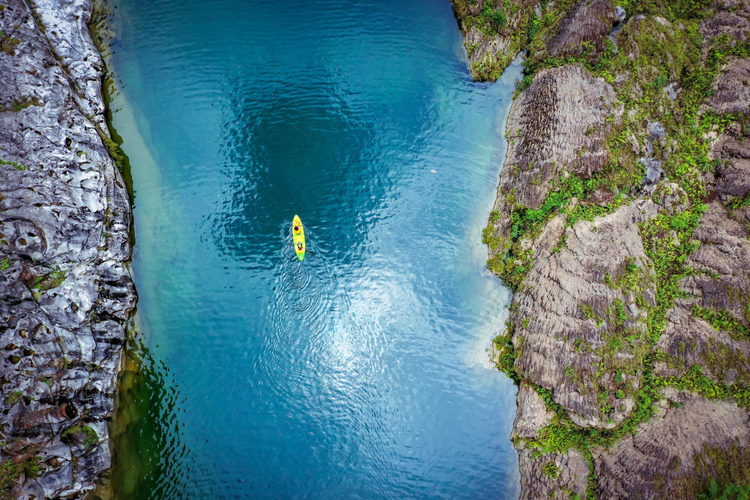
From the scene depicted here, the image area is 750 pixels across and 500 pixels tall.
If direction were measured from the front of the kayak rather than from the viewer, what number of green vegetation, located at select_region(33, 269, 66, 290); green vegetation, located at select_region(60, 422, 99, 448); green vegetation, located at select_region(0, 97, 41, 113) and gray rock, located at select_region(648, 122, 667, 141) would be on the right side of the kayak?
1

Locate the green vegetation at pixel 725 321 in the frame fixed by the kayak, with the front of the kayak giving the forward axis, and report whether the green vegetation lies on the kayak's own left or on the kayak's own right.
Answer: on the kayak's own right

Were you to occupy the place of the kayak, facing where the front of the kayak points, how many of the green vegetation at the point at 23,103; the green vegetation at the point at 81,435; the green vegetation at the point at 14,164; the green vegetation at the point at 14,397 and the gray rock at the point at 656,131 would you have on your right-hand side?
1

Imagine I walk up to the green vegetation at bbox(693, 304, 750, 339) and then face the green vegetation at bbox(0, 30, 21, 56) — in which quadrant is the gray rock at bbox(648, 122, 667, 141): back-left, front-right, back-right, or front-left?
front-right

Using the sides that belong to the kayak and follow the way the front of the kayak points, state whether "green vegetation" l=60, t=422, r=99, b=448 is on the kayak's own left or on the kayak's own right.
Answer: on the kayak's own left

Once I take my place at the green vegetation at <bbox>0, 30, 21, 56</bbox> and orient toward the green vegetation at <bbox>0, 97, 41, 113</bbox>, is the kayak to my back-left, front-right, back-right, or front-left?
front-left

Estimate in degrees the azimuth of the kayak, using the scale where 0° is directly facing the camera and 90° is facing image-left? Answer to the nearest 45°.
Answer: approximately 180°

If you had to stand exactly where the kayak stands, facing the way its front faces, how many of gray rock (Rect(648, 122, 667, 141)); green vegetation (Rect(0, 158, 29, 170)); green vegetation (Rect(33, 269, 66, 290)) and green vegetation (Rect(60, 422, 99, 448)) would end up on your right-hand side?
1

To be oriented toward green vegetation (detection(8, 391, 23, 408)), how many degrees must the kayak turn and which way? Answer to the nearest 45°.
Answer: approximately 135° to its left

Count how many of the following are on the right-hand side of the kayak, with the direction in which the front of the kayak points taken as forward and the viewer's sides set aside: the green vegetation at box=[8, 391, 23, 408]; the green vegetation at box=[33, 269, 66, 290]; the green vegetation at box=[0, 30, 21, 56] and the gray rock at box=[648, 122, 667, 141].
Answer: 1

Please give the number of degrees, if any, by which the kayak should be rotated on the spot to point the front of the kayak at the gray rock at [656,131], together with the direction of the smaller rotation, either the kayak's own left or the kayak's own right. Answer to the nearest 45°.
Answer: approximately 90° to the kayak's own right

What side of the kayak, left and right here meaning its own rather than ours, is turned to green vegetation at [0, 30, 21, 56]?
left

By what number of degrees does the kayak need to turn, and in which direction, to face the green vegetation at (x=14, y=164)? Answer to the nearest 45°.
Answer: approximately 90° to its left
